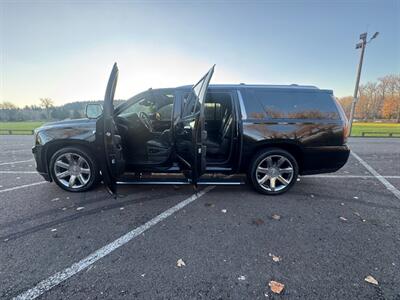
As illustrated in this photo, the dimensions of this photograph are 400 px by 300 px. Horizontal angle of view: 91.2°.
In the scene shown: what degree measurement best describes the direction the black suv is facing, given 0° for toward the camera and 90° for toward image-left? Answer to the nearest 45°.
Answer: approximately 90°

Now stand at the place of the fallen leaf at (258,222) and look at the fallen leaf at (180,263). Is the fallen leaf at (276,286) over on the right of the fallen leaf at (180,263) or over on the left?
left

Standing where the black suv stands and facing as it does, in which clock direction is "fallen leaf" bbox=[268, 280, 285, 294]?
The fallen leaf is roughly at 9 o'clock from the black suv.

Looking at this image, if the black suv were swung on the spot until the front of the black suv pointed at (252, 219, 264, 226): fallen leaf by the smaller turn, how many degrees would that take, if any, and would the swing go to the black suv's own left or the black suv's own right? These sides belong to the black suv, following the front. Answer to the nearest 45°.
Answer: approximately 90° to the black suv's own left

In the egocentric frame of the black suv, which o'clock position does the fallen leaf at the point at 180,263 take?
The fallen leaf is roughly at 10 o'clock from the black suv.

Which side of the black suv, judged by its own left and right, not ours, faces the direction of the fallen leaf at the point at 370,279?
left
